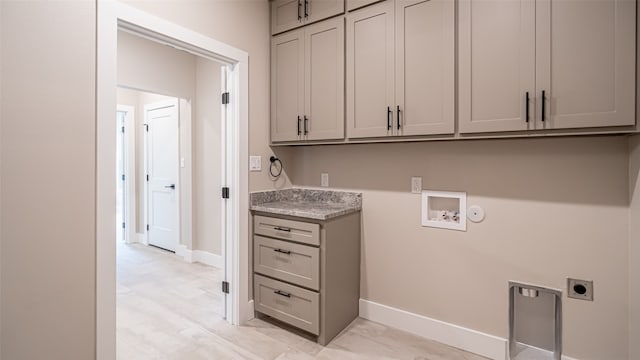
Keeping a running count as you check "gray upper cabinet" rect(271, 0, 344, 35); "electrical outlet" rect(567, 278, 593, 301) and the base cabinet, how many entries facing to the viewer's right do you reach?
0

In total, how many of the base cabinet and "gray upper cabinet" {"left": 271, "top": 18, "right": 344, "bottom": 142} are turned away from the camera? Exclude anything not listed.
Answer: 0

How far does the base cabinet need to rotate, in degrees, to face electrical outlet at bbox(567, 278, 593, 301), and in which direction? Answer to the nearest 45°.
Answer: approximately 135° to its left

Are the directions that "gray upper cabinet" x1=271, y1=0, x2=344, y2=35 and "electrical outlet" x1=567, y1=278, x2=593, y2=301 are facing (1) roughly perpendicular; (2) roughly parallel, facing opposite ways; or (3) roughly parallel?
roughly parallel

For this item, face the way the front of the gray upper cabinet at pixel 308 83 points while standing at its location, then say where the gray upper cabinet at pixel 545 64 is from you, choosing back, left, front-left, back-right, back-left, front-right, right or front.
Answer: left

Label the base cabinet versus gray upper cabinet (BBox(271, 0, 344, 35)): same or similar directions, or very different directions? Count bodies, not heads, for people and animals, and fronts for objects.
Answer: same or similar directions

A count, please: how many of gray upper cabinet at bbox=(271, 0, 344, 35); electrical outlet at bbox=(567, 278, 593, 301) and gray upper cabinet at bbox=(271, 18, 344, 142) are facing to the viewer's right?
0

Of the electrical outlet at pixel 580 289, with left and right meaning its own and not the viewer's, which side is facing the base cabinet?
right

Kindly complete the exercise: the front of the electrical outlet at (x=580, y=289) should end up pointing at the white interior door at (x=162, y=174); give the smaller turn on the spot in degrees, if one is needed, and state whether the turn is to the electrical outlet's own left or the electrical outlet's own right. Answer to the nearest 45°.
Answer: approximately 90° to the electrical outlet's own right

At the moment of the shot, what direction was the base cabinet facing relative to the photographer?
facing the viewer and to the left of the viewer

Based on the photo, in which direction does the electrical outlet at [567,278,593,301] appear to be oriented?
toward the camera
